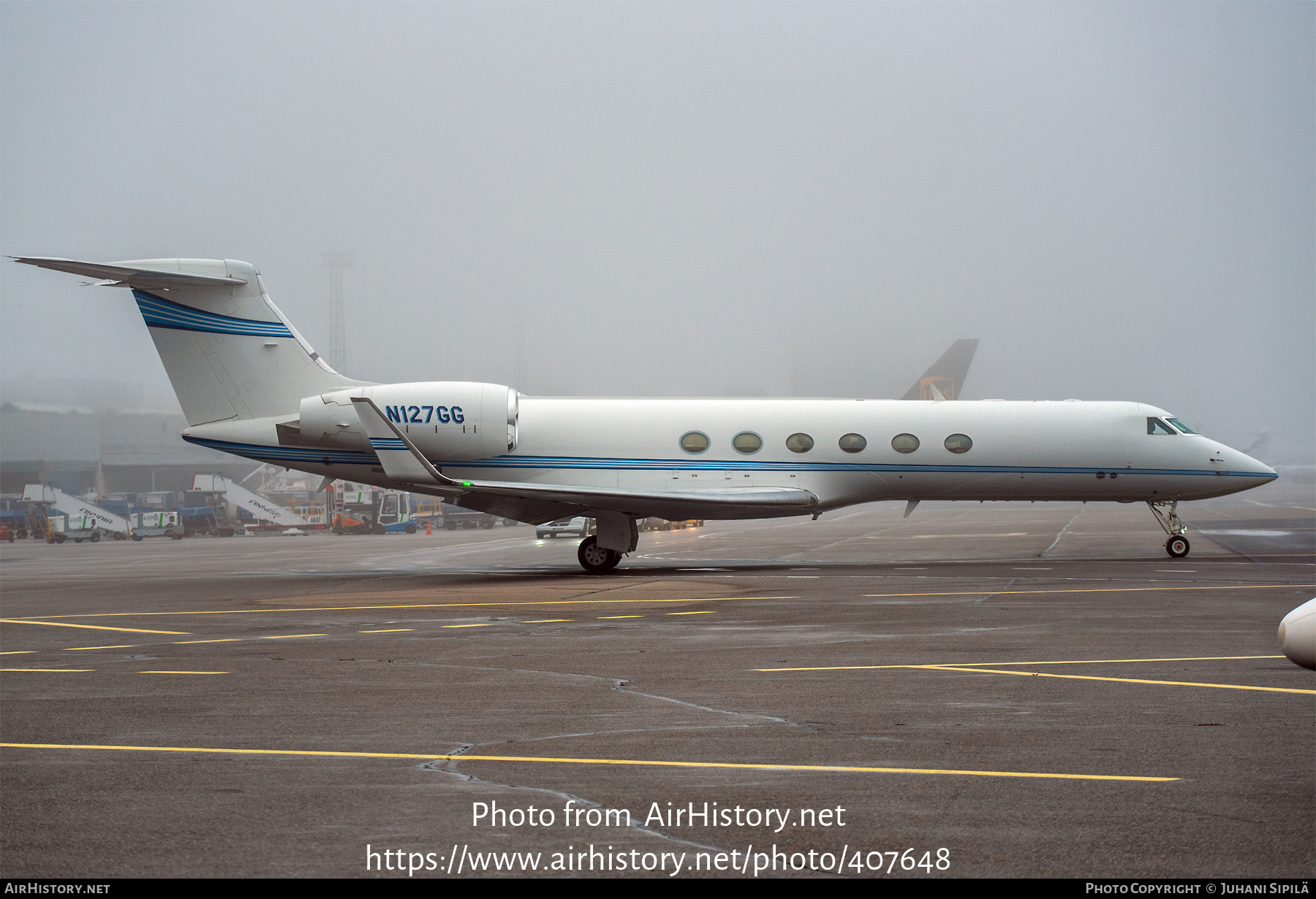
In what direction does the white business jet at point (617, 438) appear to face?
to the viewer's right
